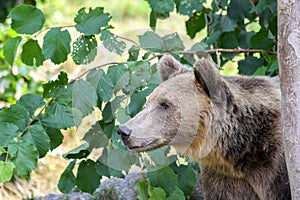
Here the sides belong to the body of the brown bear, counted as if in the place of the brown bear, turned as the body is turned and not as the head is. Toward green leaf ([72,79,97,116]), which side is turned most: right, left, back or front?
front

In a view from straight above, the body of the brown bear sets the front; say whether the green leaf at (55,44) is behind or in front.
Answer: in front

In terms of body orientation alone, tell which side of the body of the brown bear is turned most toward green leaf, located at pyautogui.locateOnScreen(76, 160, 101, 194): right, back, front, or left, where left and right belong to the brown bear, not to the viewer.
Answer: front

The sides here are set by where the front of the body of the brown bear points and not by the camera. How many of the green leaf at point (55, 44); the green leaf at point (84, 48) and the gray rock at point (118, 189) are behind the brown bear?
0

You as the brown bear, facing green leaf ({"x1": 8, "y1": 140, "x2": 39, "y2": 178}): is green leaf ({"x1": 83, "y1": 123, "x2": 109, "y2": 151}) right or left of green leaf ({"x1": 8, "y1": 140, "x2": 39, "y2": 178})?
right

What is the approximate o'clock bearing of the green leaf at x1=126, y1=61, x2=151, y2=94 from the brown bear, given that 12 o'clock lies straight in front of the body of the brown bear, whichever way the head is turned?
The green leaf is roughly at 1 o'clock from the brown bear.

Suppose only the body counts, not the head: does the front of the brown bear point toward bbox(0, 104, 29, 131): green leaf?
yes

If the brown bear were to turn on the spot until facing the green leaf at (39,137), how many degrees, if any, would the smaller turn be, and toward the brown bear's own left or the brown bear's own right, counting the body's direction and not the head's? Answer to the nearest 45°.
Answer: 0° — it already faces it

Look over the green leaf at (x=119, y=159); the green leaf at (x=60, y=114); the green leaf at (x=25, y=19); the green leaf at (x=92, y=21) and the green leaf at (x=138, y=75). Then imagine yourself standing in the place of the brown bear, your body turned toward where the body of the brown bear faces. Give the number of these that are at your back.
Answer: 0

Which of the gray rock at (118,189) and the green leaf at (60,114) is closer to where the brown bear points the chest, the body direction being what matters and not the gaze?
the green leaf

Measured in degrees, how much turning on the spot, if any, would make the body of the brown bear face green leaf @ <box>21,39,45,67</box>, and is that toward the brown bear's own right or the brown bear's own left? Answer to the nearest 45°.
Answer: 0° — it already faces it

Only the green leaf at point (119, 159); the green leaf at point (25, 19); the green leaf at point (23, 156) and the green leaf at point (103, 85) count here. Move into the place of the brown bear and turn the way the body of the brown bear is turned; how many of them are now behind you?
0

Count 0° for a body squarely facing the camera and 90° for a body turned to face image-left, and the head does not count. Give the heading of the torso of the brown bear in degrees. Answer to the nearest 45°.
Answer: approximately 90°

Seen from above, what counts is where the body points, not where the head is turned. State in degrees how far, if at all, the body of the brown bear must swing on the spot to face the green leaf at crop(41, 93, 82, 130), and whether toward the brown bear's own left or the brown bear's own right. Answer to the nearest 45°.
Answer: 0° — it already faces it
